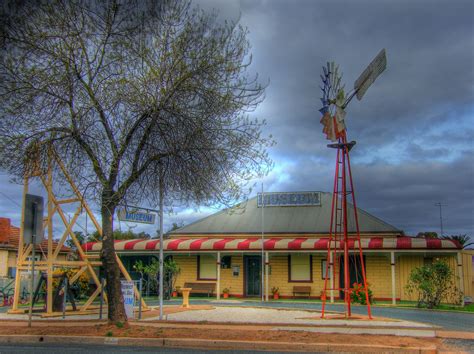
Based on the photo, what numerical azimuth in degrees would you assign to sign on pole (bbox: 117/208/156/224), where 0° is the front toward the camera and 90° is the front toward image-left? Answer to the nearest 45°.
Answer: approximately 0°

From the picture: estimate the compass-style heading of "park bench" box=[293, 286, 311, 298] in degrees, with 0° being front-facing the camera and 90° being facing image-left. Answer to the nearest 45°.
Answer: approximately 0°

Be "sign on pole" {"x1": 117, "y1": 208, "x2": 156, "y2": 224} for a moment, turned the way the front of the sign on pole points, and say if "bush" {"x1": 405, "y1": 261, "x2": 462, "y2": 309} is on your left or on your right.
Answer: on your left

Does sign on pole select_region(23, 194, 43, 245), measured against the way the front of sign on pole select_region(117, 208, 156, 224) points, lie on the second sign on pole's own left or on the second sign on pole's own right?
on the second sign on pole's own right

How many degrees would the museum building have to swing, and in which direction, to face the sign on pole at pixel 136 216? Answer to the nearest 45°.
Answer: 0° — it already faces it
